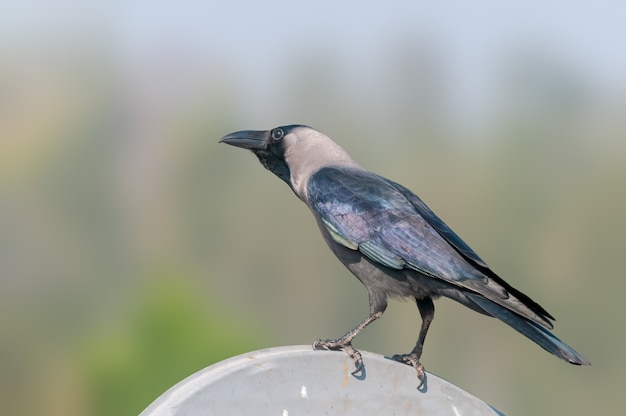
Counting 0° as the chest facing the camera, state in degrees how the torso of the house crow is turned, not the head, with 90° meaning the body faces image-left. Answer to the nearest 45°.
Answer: approximately 90°
